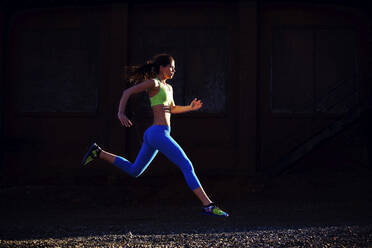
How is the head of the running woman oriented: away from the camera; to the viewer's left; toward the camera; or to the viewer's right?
to the viewer's right

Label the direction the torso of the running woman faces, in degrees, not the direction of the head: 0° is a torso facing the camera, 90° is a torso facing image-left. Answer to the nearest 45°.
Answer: approximately 270°
